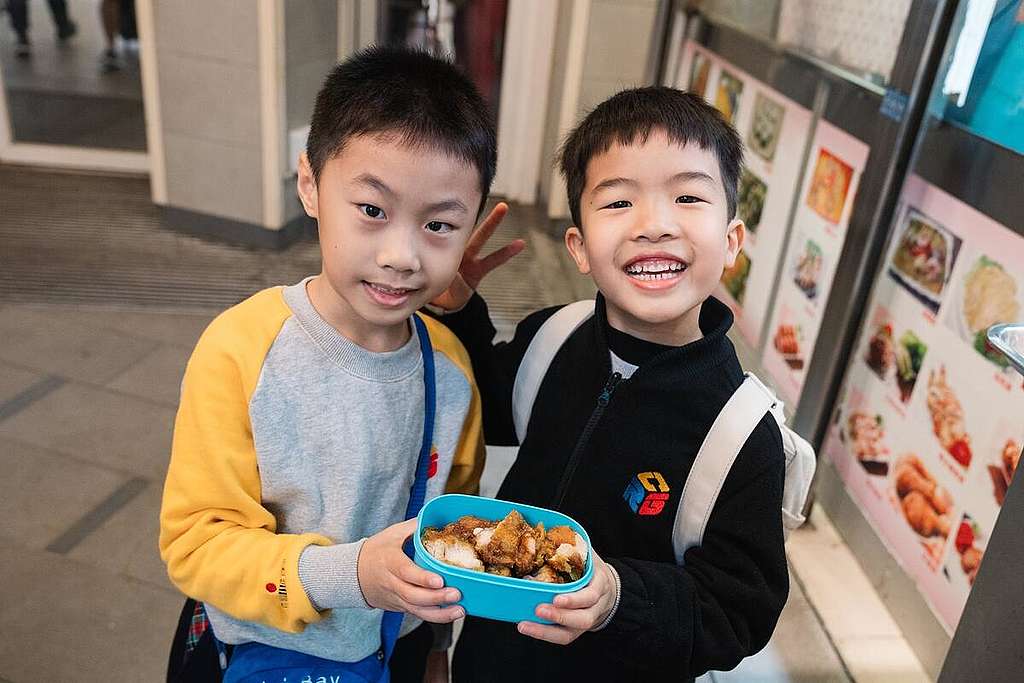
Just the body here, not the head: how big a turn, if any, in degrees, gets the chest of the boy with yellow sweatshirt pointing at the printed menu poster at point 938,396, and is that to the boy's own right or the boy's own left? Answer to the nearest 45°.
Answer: approximately 90° to the boy's own left

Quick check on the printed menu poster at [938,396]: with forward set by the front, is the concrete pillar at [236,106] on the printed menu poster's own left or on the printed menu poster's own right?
on the printed menu poster's own right

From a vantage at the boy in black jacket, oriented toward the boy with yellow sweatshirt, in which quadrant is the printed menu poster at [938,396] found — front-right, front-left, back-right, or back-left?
back-right

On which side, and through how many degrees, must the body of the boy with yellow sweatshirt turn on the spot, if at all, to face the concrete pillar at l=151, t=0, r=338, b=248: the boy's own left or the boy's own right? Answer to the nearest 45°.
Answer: approximately 135° to the boy's own left

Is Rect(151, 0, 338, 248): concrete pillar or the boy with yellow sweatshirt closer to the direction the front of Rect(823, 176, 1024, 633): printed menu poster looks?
the boy with yellow sweatshirt
